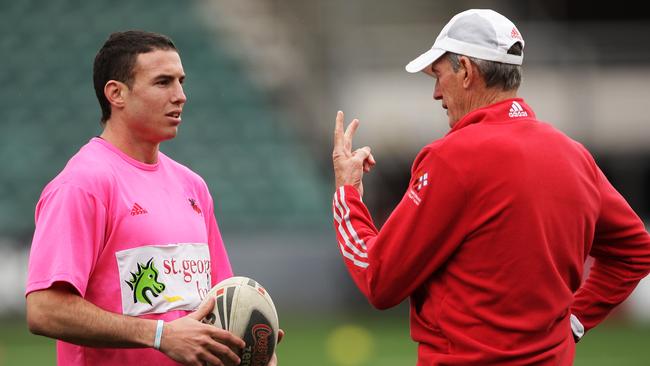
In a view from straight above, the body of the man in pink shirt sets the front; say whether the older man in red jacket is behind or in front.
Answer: in front

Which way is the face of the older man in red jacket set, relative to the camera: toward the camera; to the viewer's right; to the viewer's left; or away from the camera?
to the viewer's left

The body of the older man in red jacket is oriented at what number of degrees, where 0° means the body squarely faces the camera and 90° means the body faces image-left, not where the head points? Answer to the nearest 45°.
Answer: approximately 135°

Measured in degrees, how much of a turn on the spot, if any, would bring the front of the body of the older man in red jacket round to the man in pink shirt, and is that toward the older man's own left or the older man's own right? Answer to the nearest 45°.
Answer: approximately 45° to the older man's own left

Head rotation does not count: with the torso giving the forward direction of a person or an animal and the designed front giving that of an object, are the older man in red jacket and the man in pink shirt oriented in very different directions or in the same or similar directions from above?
very different directions
